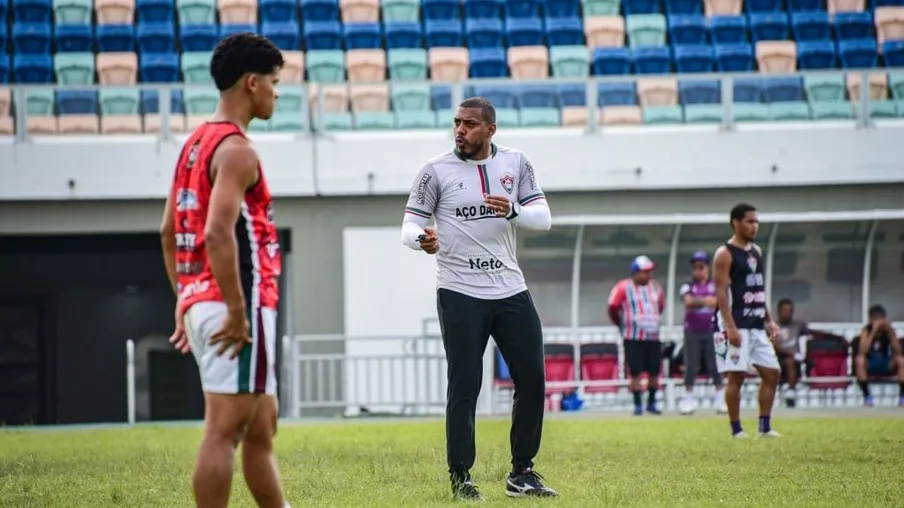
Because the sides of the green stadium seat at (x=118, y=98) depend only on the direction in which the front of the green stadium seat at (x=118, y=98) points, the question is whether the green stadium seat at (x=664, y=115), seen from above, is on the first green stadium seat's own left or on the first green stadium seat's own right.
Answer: on the first green stadium seat's own left

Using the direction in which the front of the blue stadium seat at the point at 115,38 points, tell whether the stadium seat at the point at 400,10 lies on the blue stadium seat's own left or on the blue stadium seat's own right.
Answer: on the blue stadium seat's own left

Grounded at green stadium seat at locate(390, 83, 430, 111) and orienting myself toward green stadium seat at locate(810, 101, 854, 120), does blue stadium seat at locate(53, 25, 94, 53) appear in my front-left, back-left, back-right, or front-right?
back-left

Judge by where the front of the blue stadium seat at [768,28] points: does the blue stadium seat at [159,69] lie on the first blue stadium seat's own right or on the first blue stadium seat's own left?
on the first blue stadium seat's own right

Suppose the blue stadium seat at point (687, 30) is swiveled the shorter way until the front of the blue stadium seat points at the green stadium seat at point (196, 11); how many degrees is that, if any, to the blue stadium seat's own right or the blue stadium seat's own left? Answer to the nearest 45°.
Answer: approximately 90° to the blue stadium seat's own right

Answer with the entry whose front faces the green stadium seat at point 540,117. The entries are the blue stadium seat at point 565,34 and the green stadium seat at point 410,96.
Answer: the blue stadium seat

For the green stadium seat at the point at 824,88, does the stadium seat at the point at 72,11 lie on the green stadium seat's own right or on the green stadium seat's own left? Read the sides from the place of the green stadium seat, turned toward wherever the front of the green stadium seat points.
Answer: on the green stadium seat's own right

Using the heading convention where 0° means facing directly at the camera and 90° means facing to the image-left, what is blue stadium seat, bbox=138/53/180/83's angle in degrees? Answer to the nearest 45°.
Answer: approximately 0°
